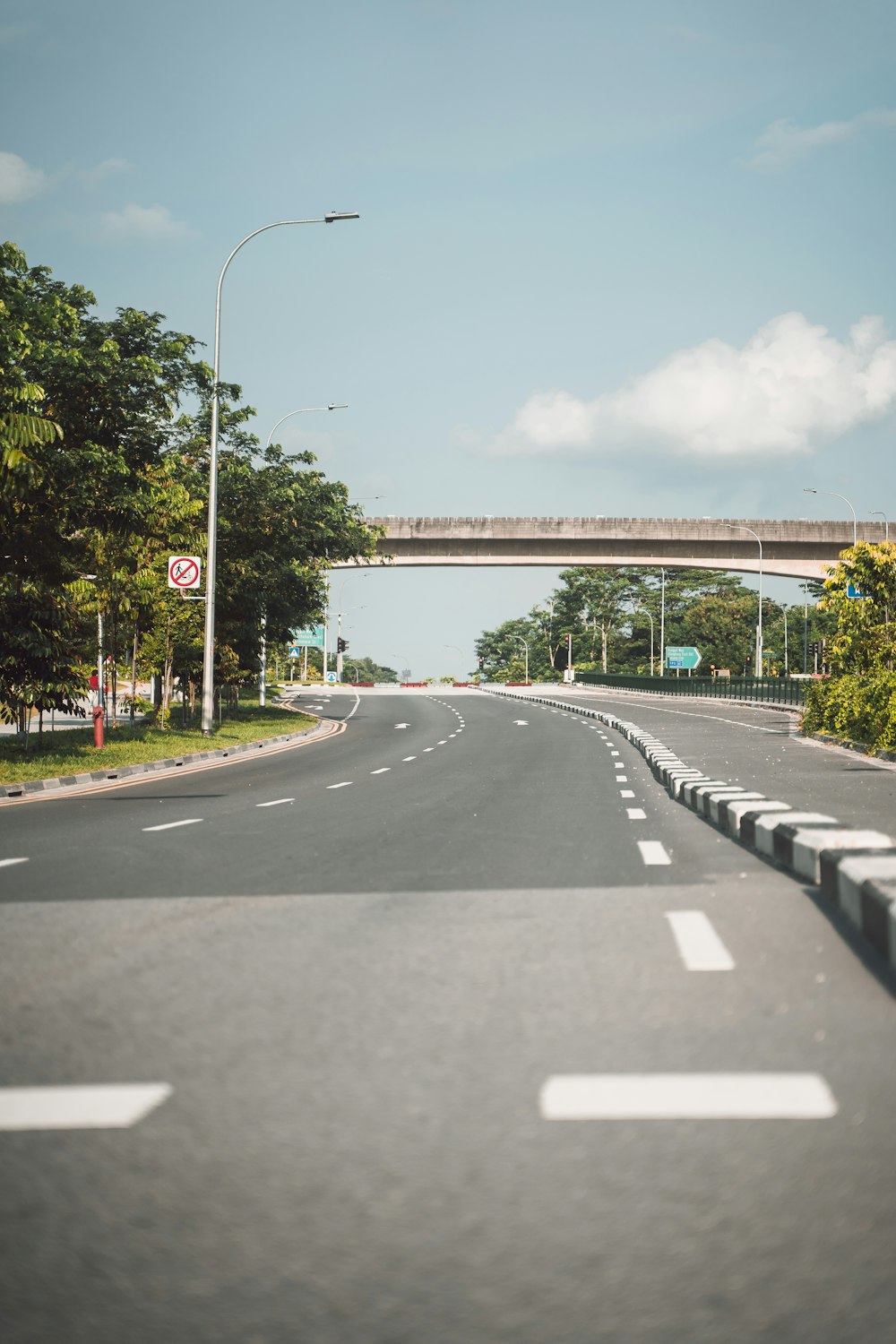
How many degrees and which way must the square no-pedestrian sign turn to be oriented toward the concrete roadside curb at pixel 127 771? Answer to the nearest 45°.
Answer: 0° — it already faces it

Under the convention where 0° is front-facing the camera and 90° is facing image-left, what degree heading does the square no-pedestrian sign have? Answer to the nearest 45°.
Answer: approximately 0°
